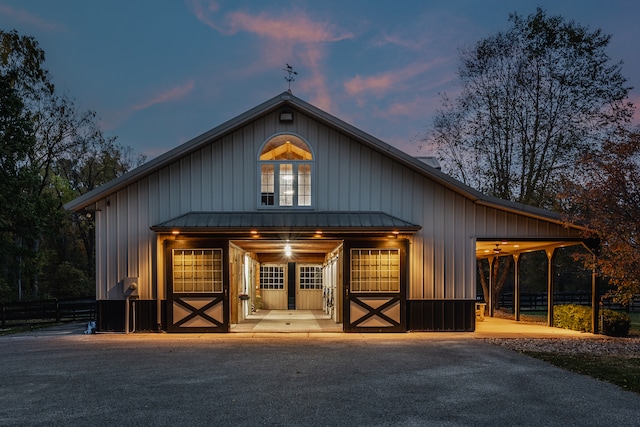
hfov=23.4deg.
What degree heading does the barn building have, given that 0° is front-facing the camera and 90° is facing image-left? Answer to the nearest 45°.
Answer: approximately 0°

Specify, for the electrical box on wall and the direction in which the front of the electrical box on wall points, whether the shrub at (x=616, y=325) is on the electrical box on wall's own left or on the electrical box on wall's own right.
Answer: on the electrical box on wall's own left

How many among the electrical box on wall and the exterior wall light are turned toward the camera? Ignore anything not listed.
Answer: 2

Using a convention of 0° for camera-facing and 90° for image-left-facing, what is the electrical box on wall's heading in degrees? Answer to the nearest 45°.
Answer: approximately 0°

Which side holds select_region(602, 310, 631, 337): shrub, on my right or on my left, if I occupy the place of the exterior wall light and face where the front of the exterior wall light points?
on my left
